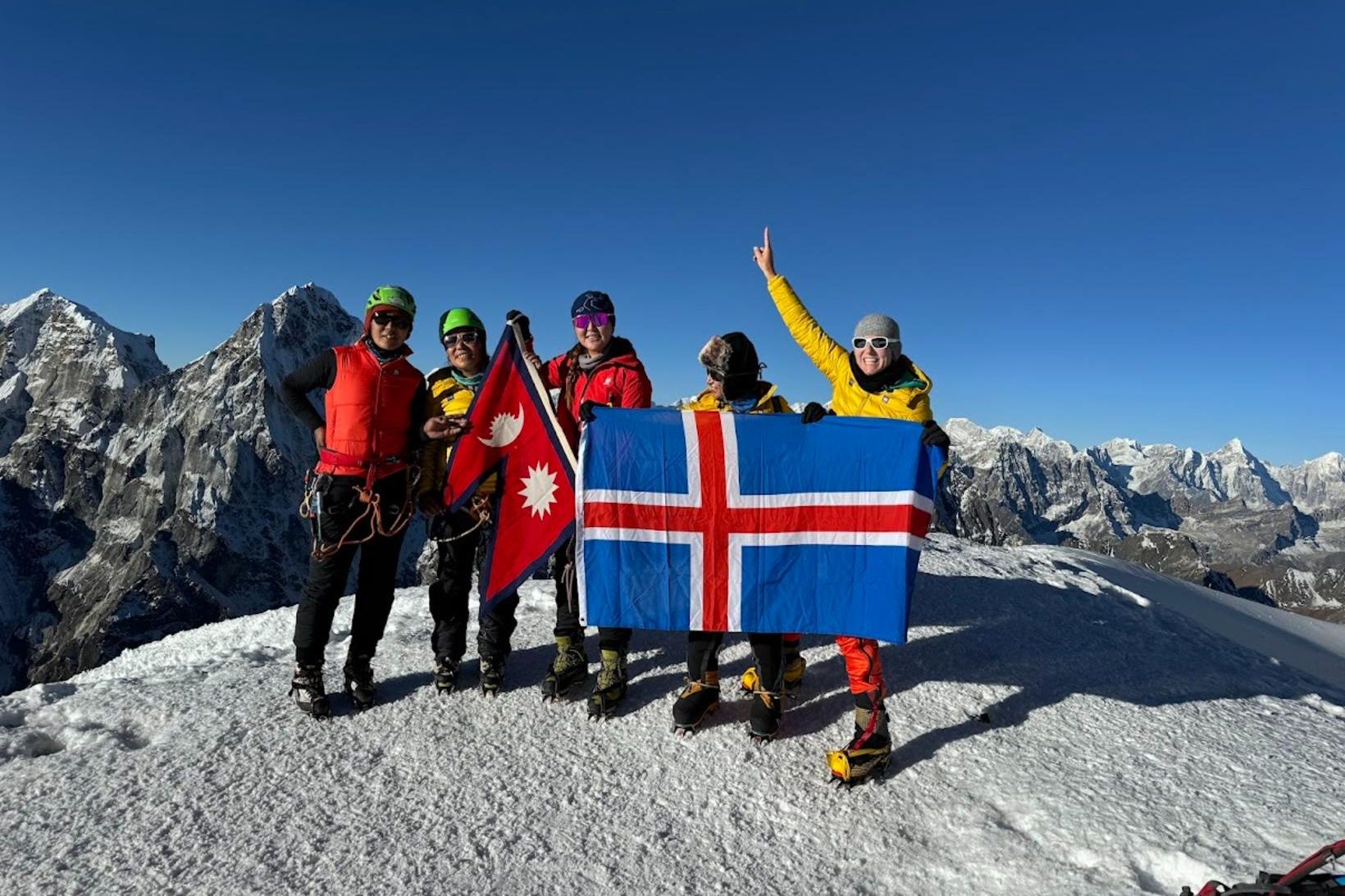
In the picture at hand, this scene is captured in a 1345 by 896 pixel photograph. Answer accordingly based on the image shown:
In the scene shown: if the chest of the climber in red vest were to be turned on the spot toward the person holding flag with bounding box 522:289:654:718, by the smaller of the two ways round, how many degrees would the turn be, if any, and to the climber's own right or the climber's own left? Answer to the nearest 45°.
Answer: approximately 90° to the climber's own left

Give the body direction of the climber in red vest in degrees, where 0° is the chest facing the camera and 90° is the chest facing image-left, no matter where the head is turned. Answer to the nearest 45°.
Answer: approximately 0°

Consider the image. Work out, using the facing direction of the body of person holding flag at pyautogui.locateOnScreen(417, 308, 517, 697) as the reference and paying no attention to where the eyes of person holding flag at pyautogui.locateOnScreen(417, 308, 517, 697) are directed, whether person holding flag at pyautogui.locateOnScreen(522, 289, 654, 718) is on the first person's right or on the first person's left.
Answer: on the first person's left

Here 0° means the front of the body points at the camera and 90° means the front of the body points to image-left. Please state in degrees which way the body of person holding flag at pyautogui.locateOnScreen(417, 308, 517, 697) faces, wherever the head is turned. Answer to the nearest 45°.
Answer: approximately 0°

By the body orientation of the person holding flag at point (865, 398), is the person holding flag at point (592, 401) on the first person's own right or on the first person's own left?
on the first person's own right

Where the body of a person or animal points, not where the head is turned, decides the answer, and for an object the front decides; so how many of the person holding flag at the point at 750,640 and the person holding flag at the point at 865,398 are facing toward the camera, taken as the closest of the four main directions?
2

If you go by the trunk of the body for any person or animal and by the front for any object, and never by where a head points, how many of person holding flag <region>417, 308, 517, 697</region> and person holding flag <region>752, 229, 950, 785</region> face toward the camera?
2

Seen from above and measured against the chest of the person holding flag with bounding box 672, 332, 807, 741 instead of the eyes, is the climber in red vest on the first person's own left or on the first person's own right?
on the first person's own right

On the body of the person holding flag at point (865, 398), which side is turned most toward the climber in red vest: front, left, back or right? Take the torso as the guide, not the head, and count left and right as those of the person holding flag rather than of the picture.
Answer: right
